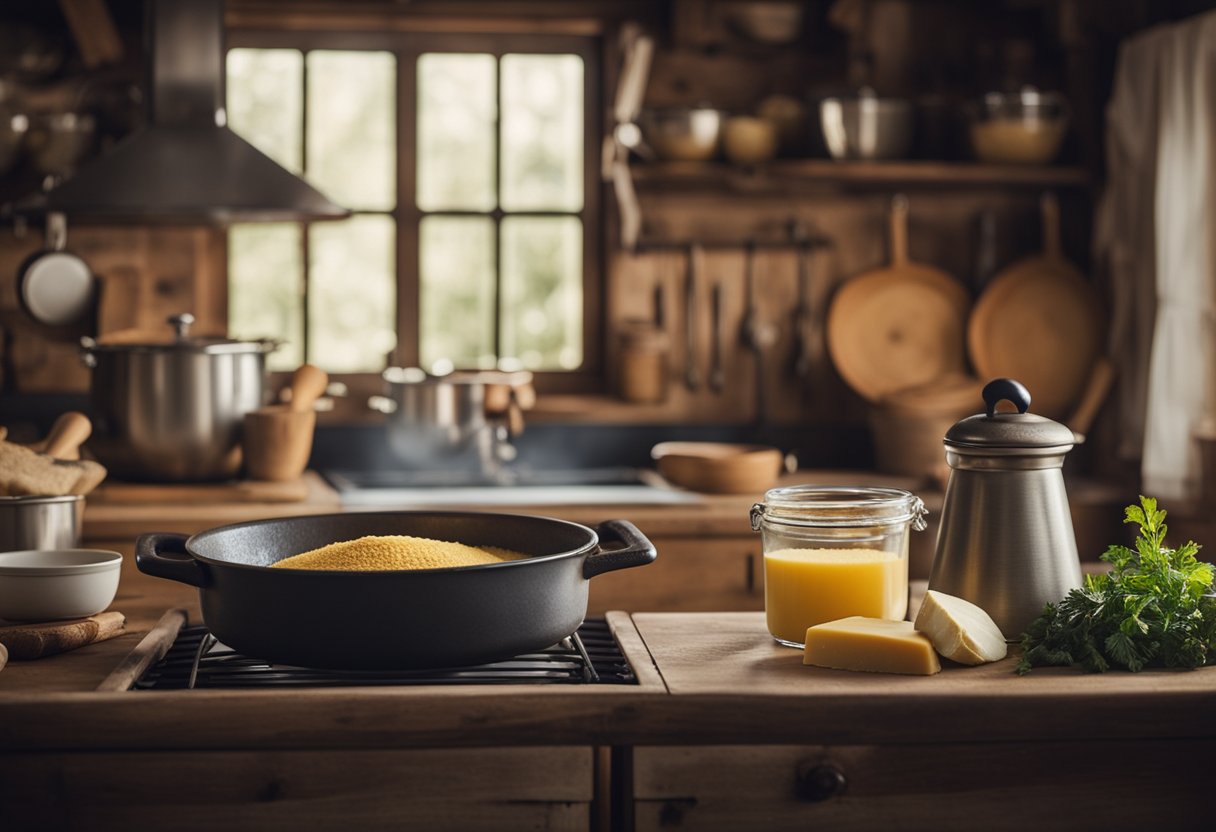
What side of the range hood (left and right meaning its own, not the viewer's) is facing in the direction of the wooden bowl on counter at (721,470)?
left

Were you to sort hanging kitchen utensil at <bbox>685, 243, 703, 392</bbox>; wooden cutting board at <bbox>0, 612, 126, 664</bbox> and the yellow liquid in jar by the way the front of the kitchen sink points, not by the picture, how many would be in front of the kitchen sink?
2

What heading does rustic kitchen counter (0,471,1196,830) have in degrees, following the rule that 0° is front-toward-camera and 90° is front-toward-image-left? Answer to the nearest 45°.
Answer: approximately 0°

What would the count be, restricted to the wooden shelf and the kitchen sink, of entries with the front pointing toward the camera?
2

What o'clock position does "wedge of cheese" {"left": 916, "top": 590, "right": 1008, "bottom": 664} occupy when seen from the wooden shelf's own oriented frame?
The wedge of cheese is roughly at 12 o'clock from the wooden shelf.

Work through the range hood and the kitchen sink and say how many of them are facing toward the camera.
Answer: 2

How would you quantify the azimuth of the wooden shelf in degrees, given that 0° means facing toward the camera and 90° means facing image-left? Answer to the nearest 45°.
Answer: approximately 0°

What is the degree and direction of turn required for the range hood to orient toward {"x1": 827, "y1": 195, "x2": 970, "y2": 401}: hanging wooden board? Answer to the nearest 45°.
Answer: approximately 90° to its left
